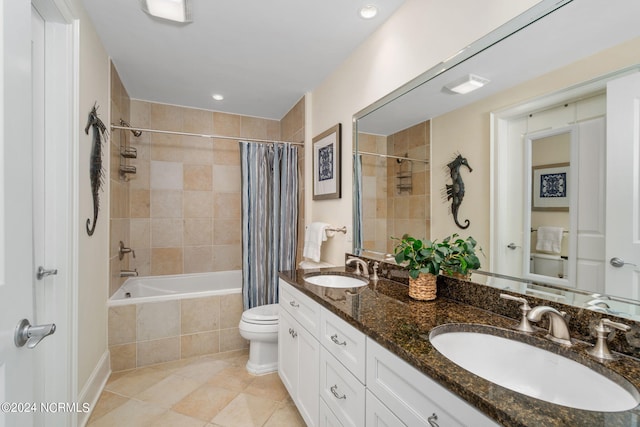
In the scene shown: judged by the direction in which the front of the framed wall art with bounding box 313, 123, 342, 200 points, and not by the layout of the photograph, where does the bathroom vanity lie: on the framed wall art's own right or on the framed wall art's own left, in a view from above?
on the framed wall art's own left

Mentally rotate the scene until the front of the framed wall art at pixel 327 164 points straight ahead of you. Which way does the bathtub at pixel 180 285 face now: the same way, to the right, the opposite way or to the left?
to the left

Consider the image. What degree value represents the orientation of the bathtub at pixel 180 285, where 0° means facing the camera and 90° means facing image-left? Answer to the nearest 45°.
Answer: approximately 0°

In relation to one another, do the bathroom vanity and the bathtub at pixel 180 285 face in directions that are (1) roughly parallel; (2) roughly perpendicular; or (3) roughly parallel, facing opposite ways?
roughly perpendicular

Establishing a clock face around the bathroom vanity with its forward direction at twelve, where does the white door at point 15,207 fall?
The white door is roughly at 12 o'clock from the bathroom vanity.

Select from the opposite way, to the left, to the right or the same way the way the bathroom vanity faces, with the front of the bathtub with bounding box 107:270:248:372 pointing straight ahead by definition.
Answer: to the right

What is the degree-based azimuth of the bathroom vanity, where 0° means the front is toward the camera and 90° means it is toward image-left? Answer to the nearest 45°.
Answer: approximately 45°
